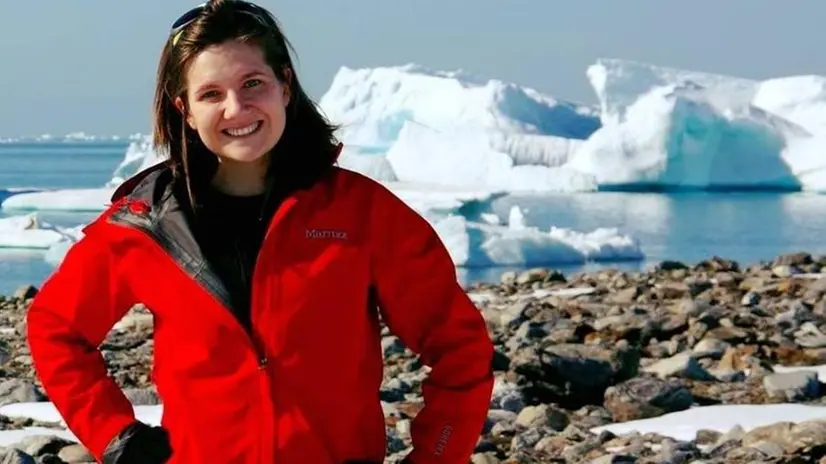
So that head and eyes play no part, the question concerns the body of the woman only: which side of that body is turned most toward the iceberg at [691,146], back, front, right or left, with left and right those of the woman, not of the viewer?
back

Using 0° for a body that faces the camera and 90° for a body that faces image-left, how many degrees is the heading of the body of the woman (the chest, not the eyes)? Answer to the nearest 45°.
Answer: approximately 0°

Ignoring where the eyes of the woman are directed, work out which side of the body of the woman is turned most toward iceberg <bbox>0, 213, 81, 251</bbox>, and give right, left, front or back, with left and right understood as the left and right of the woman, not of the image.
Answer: back

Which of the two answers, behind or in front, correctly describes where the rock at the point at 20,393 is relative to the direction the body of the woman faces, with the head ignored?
behind

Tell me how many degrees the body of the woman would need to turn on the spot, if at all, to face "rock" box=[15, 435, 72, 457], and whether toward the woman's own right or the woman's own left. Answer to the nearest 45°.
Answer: approximately 180°

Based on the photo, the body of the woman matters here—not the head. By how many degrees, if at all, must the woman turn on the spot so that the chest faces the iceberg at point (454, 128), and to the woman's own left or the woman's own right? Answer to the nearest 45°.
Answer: approximately 180°

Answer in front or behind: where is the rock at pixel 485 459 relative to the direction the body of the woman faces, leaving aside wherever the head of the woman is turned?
behind

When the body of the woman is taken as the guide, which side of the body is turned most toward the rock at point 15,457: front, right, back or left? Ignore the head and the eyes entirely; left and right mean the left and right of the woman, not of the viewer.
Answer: back

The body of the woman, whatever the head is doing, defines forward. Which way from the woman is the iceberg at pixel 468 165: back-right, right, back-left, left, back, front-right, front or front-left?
back
